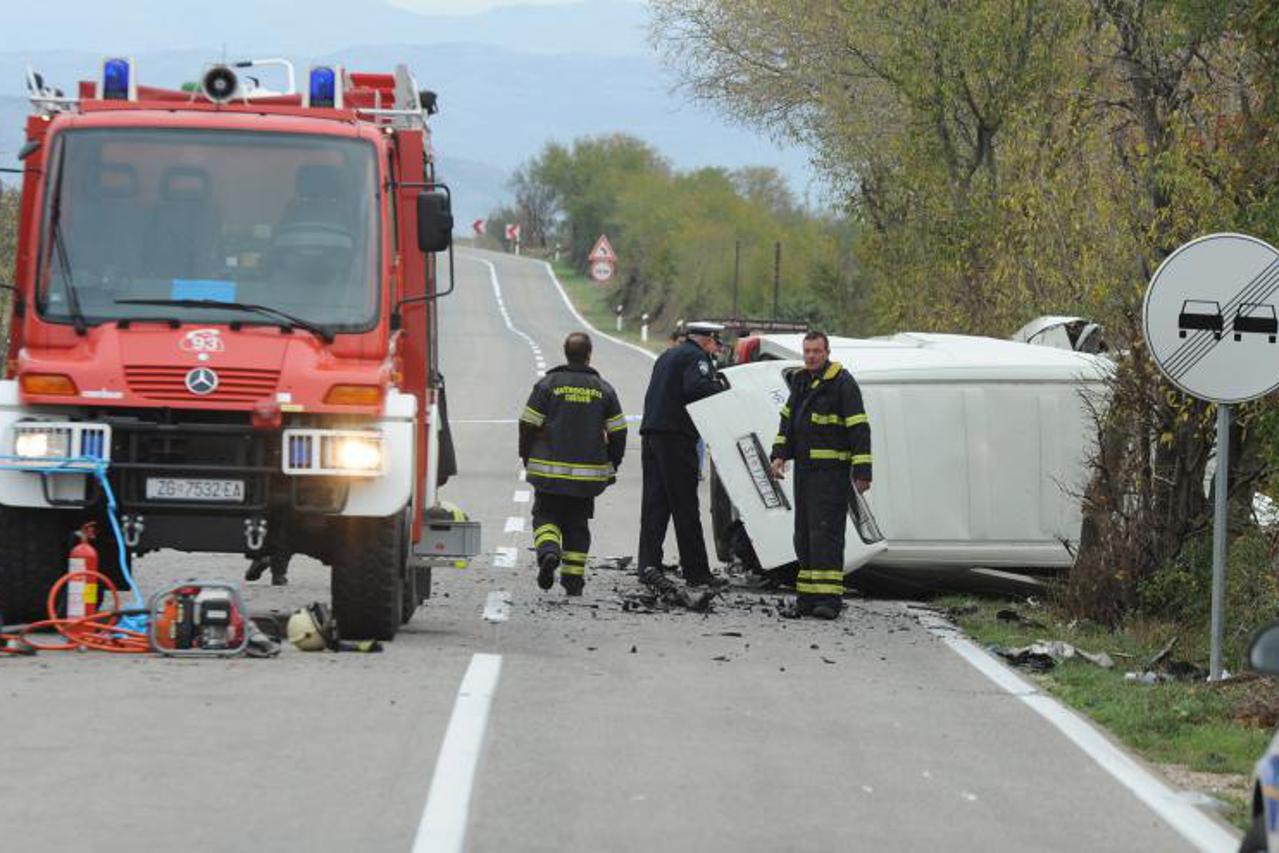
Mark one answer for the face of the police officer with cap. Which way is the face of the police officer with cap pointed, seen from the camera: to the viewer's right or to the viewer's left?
to the viewer's right

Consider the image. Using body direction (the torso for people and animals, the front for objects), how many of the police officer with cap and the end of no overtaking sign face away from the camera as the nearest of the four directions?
0

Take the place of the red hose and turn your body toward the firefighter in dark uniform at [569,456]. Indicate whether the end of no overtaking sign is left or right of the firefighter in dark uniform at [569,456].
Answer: right

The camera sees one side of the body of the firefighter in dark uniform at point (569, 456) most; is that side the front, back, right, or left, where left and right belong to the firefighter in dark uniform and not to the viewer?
back

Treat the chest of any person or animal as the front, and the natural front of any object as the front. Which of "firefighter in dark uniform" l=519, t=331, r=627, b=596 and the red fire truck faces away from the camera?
the firefighter in dark uniform

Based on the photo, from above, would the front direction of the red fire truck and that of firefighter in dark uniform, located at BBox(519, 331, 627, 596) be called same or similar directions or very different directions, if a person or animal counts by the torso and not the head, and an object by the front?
very different directions

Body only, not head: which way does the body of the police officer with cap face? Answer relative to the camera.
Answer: to the viewer's right

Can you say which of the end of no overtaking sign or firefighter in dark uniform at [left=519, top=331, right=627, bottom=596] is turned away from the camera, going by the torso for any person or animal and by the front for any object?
the firefighter in dark uniform
